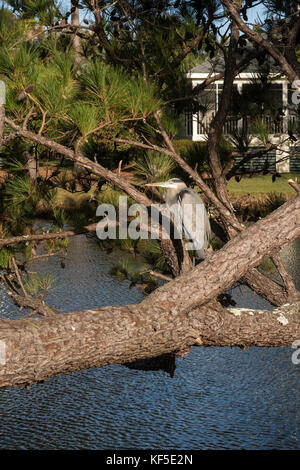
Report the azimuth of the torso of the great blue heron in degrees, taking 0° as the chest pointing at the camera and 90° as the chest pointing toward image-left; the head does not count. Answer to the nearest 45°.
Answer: approximately 90°
